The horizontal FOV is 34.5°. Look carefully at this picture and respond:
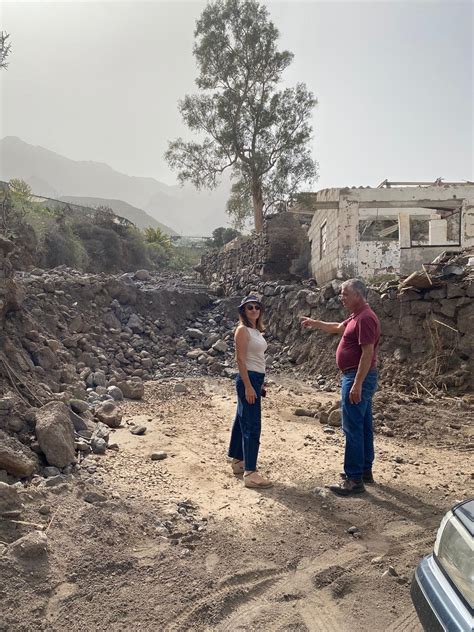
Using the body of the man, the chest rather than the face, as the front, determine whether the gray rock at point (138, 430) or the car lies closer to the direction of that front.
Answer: the gray rock

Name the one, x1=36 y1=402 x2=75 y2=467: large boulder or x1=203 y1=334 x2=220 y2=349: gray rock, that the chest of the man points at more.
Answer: the large boulder

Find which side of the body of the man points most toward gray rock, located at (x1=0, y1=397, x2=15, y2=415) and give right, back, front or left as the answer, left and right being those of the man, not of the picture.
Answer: front

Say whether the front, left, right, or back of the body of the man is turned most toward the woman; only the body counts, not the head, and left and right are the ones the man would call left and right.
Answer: front

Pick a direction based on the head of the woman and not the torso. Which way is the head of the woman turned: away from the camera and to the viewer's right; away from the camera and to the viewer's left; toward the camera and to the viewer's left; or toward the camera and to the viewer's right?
toward the camera and to the viewer's right

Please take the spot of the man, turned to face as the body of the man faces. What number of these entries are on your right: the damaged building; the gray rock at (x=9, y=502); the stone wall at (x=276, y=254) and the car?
2

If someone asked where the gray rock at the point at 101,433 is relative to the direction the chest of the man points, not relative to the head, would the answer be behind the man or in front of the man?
in front

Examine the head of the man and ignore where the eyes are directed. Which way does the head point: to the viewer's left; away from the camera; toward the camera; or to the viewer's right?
to the viewer's left

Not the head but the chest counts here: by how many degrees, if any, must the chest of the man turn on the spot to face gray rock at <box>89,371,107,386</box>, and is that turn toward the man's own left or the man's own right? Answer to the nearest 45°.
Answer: approximately 45° to the man's own right

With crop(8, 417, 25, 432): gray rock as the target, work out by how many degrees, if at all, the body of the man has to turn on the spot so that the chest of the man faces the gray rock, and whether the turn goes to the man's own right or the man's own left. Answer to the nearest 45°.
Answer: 0° — they already face it

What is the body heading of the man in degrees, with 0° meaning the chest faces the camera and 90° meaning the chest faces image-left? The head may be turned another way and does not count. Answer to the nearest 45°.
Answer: approximately 90°
